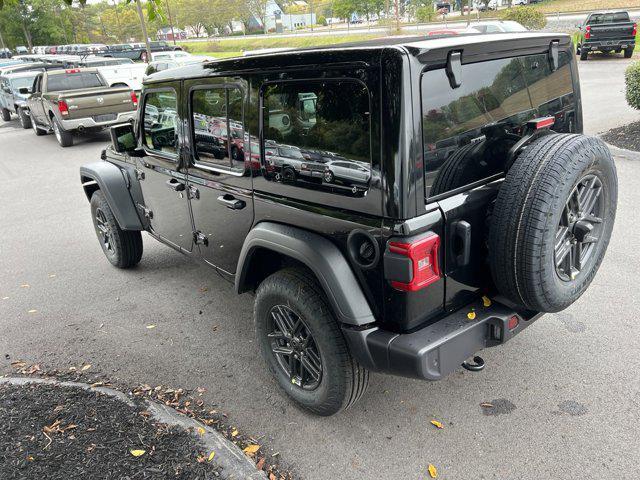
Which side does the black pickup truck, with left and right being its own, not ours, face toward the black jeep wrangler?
back

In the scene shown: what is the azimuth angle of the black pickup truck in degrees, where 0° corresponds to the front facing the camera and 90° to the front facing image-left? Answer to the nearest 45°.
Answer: approximately 180°

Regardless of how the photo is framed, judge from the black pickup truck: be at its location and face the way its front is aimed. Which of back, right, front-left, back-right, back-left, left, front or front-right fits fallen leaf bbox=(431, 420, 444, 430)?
back

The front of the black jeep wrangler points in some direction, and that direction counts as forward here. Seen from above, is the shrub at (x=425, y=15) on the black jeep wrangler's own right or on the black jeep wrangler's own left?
on the black jeep wrangler's own right

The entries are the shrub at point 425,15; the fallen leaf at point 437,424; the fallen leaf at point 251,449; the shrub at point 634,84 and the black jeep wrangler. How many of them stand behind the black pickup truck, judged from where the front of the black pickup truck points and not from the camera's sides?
4

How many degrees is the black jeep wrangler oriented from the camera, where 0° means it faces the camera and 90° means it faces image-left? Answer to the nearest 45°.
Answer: approximately 135°

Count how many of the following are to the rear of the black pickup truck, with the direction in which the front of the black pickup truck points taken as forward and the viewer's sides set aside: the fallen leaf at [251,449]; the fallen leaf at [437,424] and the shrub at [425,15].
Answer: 2

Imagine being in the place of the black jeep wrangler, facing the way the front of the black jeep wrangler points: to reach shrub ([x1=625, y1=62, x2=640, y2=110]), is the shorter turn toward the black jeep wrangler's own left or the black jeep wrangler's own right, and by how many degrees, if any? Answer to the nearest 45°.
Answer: approximately 90° to the black jeep wrangler's own right

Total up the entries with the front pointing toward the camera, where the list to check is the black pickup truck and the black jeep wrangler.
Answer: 0

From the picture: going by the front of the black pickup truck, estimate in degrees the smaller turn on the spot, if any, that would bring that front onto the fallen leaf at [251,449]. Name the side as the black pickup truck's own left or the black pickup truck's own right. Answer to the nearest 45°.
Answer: approximately 180°
